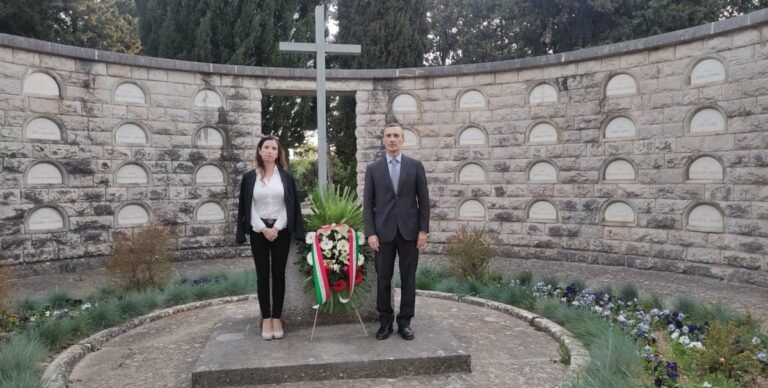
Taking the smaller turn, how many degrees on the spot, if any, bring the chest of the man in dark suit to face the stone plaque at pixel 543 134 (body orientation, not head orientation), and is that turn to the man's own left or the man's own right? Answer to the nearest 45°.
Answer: approximately 135° to the man's own left

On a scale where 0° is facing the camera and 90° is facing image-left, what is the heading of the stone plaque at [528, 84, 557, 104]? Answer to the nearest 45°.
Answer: approximately 0°

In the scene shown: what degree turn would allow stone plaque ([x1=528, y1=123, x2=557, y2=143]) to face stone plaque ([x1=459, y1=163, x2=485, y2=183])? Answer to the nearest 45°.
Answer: approximately 90° to its right

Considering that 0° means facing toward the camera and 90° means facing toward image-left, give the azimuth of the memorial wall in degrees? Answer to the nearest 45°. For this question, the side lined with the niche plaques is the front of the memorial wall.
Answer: approximately 0°

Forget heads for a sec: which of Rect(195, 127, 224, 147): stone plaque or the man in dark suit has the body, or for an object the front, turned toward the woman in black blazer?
the stone plaque

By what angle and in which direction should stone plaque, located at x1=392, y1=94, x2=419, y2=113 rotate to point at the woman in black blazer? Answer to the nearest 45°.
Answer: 0° — it already faces them
